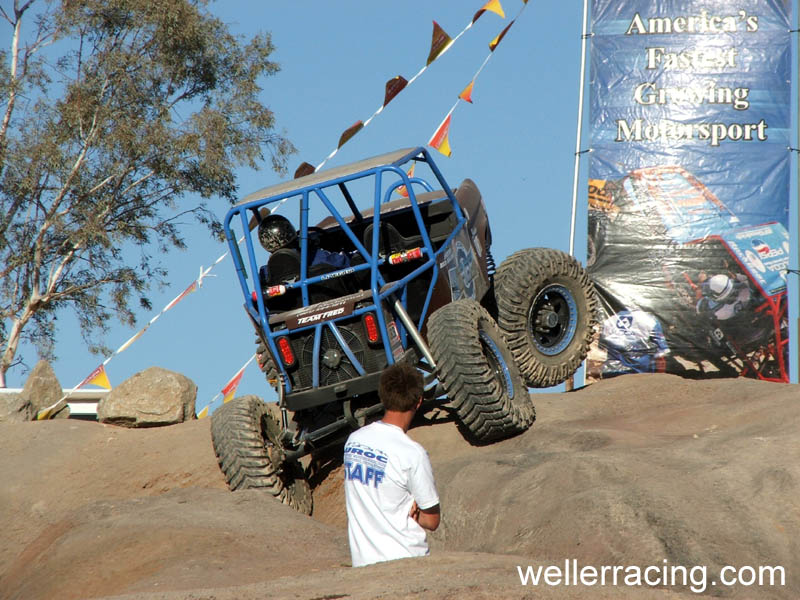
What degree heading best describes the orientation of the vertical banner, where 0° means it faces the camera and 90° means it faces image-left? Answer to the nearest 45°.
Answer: approximately 0°

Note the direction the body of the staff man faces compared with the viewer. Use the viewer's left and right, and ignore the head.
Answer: facing away from the viewer and to the right of the viewer

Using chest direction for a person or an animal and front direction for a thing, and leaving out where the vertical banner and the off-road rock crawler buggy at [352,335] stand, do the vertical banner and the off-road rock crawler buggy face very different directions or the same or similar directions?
very different directions

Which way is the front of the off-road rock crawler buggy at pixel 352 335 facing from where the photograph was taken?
facing away from the viewer and to the right of the viewer

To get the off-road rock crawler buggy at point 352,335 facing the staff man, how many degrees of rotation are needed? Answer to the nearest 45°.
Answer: approximately 135° to its right

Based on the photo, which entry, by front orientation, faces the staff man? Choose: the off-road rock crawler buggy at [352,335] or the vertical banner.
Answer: the vertical banner

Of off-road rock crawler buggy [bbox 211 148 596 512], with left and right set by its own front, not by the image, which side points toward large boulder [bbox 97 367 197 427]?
left

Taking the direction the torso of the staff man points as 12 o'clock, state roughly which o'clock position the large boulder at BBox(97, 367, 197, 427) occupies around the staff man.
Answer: The large boulder is roughly at 10 o'clock from the staff man.

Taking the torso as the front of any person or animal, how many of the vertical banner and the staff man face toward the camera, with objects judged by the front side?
1
